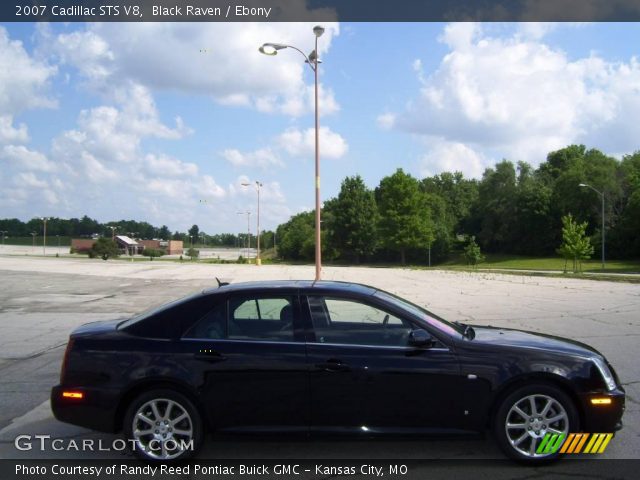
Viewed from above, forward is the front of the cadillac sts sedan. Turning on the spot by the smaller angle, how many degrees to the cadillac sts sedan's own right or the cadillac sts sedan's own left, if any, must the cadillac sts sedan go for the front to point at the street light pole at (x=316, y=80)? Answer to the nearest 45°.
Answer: approximately 90° to the cadillac sts sedan's own left

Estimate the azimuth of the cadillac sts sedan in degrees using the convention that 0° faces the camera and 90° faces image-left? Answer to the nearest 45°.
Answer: approximately 270°
